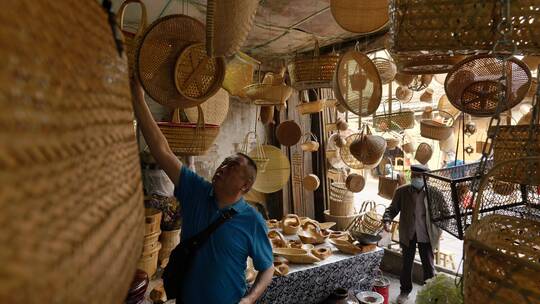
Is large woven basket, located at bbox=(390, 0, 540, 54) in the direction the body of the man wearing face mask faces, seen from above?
yes

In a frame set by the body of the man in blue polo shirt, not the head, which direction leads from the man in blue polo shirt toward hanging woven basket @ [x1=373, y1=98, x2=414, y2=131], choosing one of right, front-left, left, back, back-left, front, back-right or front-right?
back

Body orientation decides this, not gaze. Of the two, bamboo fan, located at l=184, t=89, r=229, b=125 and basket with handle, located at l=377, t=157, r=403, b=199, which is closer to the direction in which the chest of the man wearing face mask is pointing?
the bamboo fan

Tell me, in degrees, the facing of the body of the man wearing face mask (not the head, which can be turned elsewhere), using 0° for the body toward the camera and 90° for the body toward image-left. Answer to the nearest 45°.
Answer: approximately 0°

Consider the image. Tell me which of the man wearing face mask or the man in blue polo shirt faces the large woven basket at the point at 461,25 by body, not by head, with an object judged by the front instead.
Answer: the man wearing face mask

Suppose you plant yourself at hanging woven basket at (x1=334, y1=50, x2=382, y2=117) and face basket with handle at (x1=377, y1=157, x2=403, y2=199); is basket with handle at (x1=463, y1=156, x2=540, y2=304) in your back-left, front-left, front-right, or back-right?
back-right

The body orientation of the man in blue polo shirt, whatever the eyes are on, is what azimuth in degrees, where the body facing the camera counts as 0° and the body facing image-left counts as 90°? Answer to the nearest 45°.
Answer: approximately 45°

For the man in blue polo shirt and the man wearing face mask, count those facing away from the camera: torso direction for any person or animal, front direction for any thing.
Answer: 0

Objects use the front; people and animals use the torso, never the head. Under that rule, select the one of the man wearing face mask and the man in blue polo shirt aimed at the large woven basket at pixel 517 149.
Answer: the man wearing face mask

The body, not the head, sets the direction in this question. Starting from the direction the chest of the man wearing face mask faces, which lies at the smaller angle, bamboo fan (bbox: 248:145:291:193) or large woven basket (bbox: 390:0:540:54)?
the large woven basket

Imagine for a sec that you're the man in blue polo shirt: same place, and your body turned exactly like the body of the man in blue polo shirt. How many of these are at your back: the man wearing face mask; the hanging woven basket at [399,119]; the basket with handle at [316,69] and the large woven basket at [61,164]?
3

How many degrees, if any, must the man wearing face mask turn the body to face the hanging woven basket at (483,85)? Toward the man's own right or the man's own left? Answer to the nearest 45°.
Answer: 0° — they already face it
